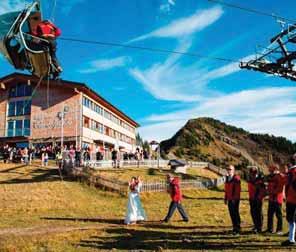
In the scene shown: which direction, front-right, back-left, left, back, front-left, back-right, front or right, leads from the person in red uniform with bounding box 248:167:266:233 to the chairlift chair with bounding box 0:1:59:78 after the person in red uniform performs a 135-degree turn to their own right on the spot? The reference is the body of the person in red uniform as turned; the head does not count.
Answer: back-left

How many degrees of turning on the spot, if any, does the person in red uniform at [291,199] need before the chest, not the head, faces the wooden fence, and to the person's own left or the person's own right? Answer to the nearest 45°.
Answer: approximately 45° to the person's own right

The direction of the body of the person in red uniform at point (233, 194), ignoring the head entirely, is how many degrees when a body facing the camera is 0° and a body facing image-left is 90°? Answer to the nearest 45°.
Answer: approximately 45°

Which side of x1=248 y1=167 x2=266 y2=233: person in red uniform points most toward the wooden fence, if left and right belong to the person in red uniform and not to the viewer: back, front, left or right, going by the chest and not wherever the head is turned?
right

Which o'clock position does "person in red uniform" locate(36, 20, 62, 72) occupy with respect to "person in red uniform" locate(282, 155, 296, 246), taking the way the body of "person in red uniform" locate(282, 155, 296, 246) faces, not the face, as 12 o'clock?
"person in red uniform" locate(36, 20, 62, 72) is roughly at 11 o'clock from "person in red uniform" locate(282, 155, 296, 246).

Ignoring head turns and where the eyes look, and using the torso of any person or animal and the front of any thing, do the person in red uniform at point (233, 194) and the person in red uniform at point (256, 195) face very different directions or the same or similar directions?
same or similar directions

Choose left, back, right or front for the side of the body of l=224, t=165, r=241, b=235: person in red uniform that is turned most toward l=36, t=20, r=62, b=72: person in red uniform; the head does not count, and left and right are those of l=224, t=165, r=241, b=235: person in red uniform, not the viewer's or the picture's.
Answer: front

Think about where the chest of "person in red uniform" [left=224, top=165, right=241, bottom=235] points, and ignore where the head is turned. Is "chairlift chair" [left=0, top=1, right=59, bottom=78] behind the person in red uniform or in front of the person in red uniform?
in front

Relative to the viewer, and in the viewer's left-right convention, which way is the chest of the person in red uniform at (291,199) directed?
facing to the left of the viewer
